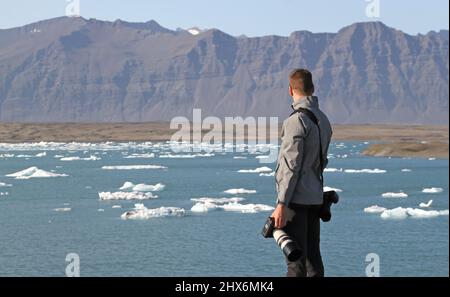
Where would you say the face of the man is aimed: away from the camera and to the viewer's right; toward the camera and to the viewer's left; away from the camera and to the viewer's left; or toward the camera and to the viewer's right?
away from the camera and to the viewer's left

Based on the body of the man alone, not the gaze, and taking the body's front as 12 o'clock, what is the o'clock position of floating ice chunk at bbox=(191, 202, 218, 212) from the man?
The floating ice chunk is roughly at 1 o'clock from the man.

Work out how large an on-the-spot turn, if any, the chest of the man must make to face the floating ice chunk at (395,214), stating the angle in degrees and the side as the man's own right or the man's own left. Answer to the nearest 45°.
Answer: approximately 45° to the man's own right

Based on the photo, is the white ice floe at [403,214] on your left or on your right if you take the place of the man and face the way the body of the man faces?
on your right

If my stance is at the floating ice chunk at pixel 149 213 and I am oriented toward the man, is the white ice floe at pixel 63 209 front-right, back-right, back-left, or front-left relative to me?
back-right

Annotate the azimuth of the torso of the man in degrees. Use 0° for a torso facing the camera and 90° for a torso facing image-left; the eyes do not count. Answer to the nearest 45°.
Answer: approximately 135°

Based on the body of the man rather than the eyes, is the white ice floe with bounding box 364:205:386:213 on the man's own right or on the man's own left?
on the man's own right
